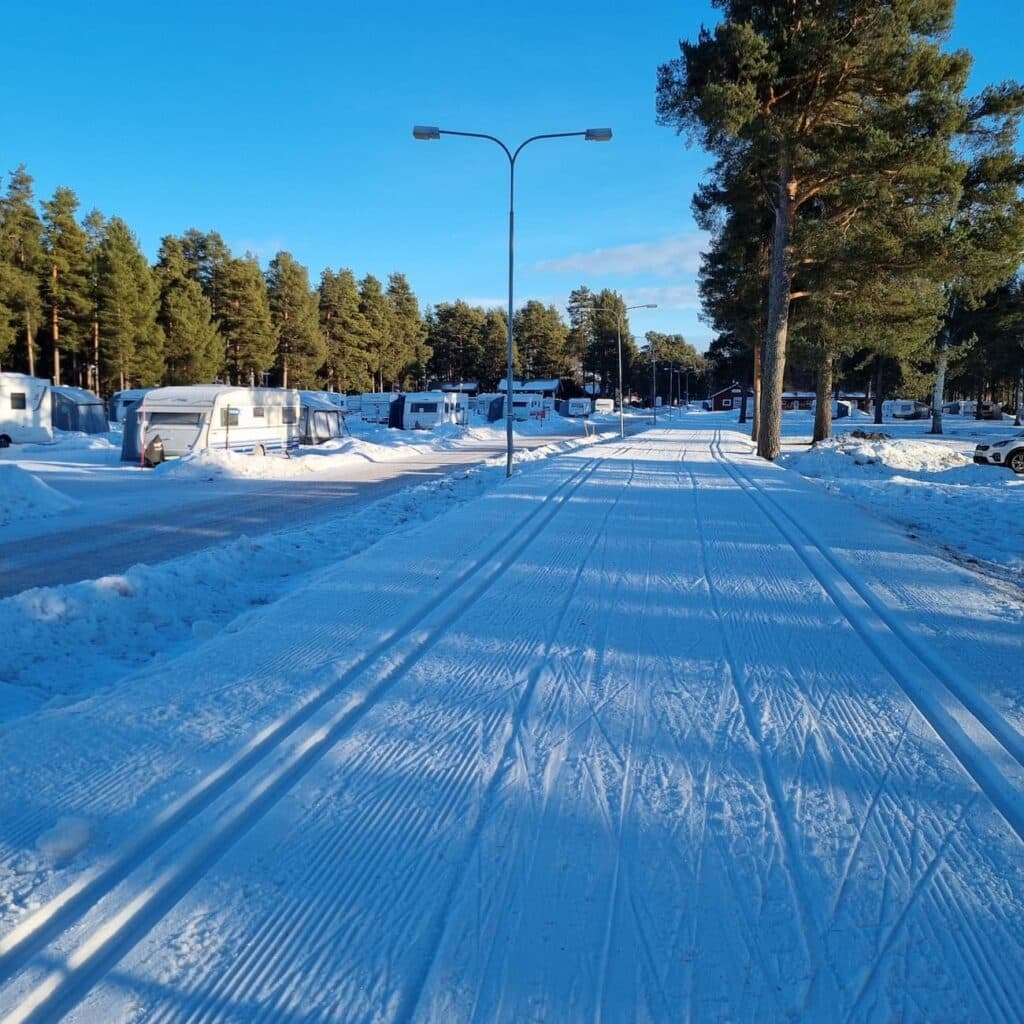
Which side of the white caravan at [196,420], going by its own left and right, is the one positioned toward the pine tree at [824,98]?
left

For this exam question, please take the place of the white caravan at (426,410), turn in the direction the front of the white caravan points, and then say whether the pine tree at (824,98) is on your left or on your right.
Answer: on your left

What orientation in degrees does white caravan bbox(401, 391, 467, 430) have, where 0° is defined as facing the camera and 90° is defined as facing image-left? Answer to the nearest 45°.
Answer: approximately 45°

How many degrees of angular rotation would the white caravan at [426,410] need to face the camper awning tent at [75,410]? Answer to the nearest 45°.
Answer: approximately 45° to its right

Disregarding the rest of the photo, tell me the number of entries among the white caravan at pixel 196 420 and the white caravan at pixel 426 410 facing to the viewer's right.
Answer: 0

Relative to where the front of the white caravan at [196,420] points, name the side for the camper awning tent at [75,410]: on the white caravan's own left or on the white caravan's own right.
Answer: on the white caravan's own right

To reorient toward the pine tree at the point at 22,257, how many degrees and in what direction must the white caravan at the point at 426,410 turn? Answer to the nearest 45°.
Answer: approximately 45° to its right

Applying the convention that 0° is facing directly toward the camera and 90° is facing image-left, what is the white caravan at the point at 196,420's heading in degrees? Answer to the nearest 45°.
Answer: approximately 45°

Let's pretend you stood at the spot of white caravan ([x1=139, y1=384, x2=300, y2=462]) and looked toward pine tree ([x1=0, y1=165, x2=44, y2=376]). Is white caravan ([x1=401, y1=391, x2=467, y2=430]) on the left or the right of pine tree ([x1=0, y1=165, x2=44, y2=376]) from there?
right

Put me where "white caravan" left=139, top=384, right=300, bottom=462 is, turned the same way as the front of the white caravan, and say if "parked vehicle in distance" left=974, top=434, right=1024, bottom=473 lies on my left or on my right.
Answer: on my left

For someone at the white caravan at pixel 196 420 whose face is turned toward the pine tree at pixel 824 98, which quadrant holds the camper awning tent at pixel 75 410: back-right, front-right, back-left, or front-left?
back-left

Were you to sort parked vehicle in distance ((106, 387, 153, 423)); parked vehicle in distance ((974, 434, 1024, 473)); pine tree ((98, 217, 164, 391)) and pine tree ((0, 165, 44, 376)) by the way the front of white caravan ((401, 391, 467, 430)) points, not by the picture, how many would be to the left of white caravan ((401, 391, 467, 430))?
1
